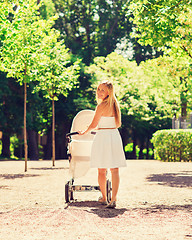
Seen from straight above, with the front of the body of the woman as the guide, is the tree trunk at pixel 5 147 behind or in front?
in front

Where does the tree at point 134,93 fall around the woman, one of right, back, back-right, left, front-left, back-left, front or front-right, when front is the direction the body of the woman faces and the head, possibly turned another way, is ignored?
front-right

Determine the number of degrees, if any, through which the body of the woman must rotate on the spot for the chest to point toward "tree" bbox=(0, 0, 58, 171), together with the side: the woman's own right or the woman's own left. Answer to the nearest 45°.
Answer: approximately 45° to the woman's own right

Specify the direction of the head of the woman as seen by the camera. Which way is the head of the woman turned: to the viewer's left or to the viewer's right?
to the viewer's left

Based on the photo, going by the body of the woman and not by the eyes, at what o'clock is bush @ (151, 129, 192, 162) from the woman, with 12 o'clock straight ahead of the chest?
The bush is roughly at 2 o'clock from the woman.

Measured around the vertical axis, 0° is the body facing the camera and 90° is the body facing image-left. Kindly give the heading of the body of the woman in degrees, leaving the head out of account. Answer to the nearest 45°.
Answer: approximately 135°
